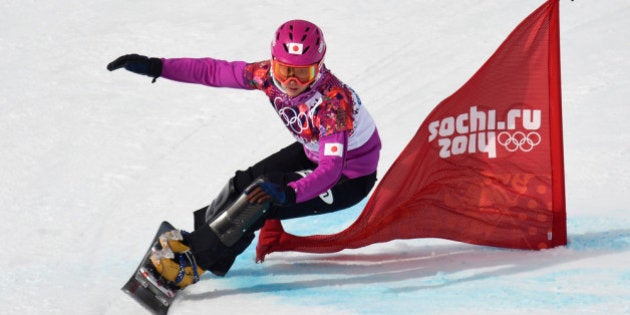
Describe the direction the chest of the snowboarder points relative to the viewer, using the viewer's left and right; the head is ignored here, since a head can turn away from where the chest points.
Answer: facing the viewer and to the left of the viewer
